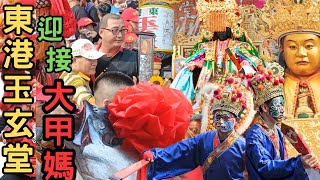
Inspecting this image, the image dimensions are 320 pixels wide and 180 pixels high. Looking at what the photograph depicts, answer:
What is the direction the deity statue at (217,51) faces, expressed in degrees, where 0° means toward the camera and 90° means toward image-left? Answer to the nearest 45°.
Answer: approximately 0°

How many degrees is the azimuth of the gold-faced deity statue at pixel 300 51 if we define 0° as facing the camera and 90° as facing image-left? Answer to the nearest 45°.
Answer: approximately 0°

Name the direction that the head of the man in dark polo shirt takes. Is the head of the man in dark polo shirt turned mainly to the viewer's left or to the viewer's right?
to the viewer's right

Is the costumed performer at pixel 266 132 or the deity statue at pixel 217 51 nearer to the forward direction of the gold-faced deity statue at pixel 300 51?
the costumed performer

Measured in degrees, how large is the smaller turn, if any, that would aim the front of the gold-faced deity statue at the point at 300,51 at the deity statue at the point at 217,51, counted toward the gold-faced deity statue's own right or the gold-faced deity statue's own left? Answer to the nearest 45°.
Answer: approximately 90° to the gold-faced deity statue's own right

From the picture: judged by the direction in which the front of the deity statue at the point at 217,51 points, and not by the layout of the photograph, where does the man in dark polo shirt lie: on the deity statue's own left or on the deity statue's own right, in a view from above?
on the deity statue's own right

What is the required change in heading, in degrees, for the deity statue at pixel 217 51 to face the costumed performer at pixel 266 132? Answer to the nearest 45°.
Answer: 0° — it already faces them

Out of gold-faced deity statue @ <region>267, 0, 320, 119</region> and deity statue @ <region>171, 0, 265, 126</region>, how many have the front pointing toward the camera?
2

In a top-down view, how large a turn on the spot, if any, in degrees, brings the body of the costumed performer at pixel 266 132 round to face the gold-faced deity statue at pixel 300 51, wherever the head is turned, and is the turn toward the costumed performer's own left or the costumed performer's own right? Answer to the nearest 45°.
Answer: approximately 135° to the costumed performer's own left

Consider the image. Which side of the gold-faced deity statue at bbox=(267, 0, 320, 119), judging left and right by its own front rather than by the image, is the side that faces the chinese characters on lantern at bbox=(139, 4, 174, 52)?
right
